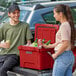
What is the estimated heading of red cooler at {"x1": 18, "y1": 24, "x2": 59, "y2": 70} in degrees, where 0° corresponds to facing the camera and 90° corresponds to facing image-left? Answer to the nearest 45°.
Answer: approximately 45°

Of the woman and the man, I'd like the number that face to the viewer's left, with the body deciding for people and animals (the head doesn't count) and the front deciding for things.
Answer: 1

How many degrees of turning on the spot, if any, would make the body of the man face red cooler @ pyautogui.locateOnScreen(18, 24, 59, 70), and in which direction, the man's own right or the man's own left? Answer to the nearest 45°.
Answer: approximately 45° to the man's own left

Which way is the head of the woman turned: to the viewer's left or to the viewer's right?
to the viewer's left

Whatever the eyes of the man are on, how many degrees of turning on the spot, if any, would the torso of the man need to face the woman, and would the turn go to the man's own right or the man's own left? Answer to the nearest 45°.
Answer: approximately 45° to the man's own left

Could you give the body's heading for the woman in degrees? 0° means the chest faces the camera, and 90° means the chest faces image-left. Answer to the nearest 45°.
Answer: approximately 90°

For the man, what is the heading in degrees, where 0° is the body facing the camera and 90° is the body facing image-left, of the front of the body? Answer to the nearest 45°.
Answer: approximately 0°

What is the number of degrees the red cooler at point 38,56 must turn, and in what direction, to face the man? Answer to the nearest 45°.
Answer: approximately 90° to its right
